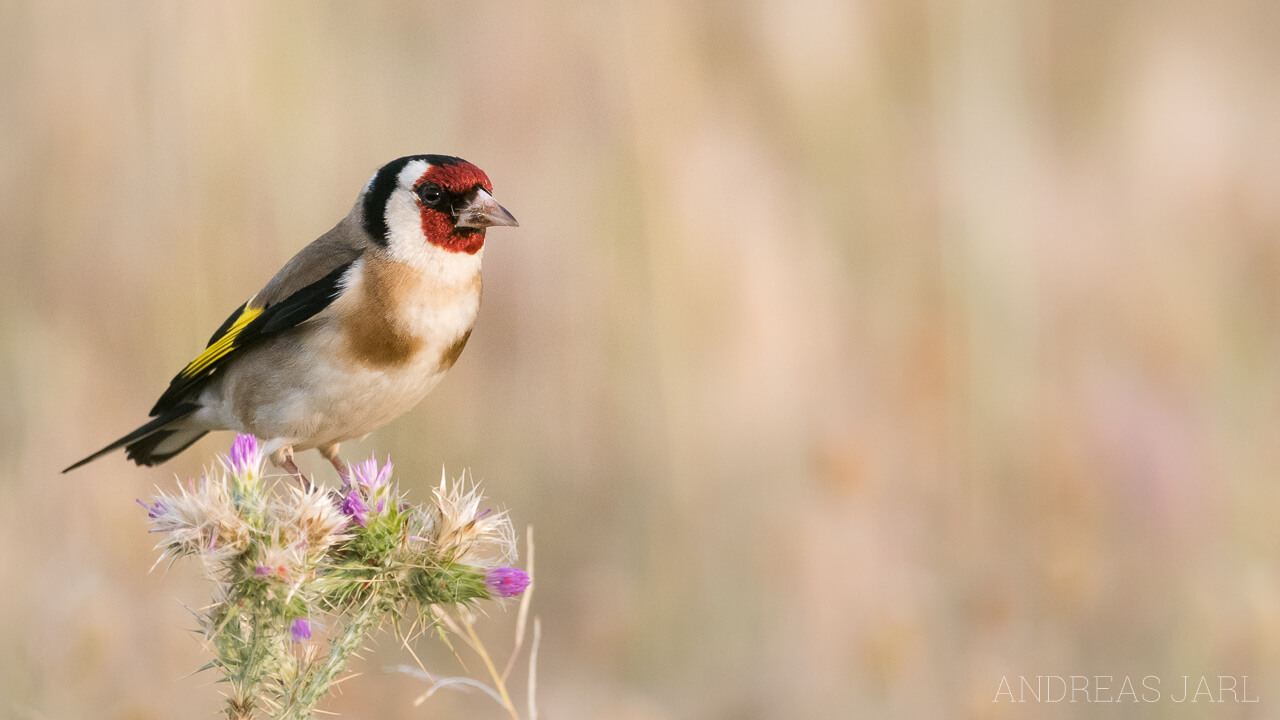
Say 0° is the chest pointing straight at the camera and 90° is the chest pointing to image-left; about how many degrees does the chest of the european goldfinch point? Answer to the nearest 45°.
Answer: approximately 315°

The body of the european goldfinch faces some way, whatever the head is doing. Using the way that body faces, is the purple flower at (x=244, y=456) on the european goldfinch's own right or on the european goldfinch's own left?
on the european goldfinch's own right
